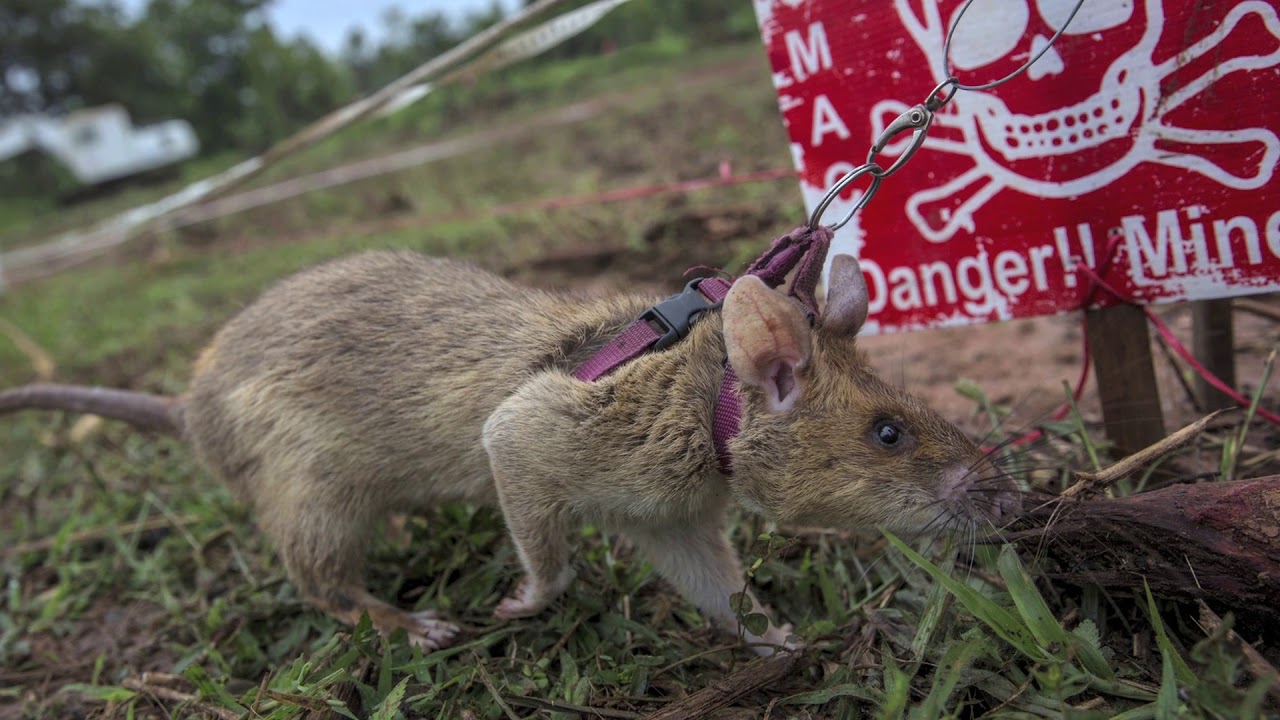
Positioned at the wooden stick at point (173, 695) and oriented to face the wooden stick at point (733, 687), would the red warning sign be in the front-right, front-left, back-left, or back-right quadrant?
front-left

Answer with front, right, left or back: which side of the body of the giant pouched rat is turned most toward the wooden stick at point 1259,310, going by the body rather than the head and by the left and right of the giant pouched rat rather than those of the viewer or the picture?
front

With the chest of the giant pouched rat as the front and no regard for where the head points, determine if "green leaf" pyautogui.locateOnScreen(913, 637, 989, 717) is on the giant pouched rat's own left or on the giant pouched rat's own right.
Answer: on the giant pouched rat's own right

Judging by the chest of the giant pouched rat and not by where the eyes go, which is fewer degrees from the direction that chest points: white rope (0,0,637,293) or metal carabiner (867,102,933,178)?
the metal carabiner

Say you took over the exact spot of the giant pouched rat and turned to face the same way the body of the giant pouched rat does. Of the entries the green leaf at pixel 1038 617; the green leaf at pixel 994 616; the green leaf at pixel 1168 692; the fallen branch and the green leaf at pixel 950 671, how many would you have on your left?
0

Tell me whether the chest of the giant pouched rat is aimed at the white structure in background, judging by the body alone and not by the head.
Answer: no

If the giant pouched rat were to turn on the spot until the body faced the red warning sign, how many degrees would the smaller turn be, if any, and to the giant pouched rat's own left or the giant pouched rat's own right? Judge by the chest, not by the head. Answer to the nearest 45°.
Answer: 0° — it already faces it

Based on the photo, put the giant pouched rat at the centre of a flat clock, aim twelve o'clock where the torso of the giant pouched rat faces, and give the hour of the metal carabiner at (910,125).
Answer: The metal carabiner is roughly at 1 o'clock from the giant pouched rat.

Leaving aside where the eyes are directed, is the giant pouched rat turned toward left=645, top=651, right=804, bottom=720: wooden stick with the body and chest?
no

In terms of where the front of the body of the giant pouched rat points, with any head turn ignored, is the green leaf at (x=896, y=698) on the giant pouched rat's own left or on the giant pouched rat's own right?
on the giant pouched rat's own right

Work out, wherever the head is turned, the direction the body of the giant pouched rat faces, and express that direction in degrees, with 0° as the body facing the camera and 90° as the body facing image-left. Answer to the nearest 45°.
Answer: approximately 270°

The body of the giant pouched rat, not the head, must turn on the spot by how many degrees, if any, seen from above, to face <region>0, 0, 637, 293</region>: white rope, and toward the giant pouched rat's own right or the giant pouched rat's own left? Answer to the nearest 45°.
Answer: approximately 90° to the giant pouched rat's own left
